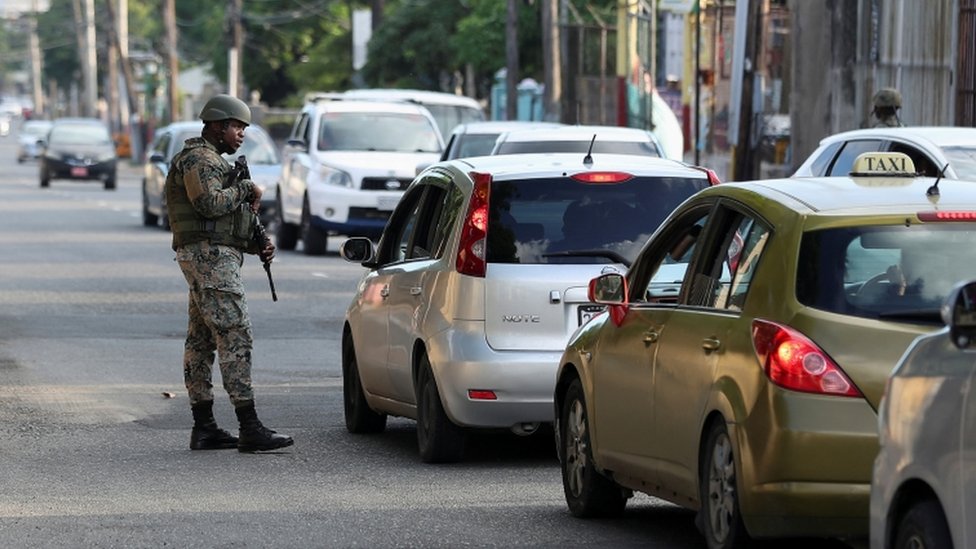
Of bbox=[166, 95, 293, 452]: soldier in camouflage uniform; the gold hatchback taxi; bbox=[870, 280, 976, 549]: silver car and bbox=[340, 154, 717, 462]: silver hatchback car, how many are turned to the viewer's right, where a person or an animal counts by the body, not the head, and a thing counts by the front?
1

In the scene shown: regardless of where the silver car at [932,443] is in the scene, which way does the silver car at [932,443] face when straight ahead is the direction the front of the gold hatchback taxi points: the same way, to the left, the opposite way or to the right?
the same way

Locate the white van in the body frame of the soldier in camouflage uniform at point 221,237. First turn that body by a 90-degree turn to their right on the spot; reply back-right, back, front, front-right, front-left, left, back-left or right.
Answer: back

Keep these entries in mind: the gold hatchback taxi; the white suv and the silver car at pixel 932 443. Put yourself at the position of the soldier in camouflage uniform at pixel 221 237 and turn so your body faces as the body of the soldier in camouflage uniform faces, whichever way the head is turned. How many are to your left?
1

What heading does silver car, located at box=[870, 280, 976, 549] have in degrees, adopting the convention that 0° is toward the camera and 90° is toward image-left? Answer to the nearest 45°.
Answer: approximately 135°

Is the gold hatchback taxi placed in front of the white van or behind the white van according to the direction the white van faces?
in front

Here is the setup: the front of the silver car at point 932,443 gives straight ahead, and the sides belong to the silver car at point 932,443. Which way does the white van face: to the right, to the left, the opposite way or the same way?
the opposite way

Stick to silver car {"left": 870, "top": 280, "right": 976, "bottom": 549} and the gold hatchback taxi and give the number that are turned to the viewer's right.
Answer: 0

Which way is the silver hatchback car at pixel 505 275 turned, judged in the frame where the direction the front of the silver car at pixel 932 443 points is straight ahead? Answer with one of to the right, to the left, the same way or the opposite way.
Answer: the same way

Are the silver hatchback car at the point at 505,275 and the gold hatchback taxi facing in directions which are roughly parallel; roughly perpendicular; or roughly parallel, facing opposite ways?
roughly parallel

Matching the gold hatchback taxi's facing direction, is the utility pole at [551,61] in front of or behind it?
in front

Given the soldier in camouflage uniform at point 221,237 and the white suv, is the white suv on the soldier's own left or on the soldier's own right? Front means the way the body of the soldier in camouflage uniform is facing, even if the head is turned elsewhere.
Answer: on the soldier's own left

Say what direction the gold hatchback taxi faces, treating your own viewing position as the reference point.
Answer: facing away from the viewer and to the left of the viewer

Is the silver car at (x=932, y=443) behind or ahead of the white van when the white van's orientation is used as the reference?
ahead

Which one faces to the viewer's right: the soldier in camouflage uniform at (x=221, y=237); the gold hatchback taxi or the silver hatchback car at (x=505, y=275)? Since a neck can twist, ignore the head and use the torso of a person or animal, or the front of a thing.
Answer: the soldier in camouflage uniform
